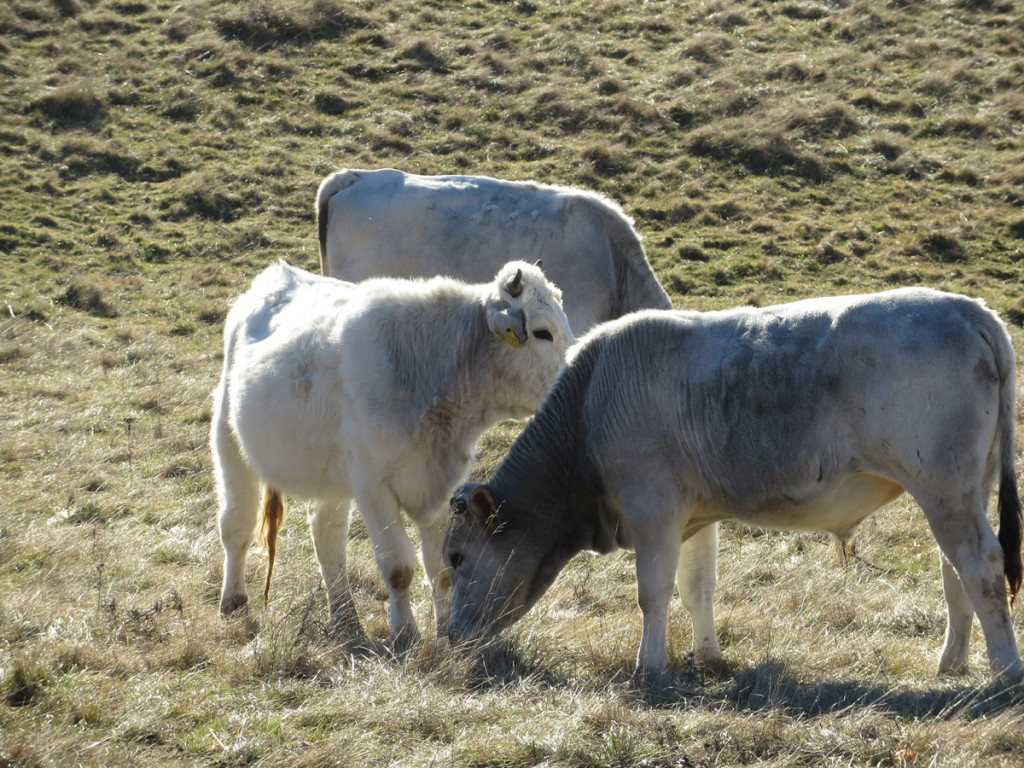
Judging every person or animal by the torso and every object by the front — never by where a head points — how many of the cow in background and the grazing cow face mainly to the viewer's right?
1

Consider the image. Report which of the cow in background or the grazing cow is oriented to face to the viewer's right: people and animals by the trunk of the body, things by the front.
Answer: the cow in background

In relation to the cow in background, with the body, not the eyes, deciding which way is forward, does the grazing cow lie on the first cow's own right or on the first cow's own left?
on the first cow's own right

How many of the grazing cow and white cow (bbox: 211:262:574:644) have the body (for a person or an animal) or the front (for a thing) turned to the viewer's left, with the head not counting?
1

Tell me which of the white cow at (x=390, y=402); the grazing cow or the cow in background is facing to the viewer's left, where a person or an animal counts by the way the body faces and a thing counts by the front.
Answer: the grazing cow

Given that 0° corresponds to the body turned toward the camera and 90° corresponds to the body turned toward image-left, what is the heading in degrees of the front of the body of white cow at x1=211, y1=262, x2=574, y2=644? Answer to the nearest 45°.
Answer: approximately 315°

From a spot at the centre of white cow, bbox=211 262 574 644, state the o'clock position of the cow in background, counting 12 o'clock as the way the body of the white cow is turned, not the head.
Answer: The cow in background is roughly at 8 o'clock from the white cow.

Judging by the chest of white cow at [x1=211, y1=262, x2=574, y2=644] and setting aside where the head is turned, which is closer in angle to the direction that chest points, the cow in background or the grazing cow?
the grazing cow

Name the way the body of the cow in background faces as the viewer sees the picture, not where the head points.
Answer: to the viewer's right

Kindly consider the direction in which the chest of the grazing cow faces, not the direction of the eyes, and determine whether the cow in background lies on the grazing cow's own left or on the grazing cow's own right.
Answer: on the grazing cow's own right

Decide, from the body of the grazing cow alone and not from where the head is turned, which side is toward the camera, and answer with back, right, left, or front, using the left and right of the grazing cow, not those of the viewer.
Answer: left

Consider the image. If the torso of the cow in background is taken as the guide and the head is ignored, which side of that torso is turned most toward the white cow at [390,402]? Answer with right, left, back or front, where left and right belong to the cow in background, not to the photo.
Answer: right

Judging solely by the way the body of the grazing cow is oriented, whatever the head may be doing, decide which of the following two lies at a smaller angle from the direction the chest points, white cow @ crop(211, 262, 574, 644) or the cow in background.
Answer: the white cow
